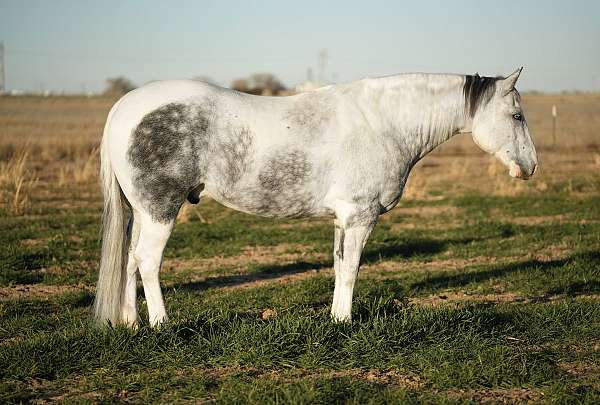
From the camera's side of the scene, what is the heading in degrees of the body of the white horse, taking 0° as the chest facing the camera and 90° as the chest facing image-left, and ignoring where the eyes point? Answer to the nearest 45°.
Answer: approximately 270°
